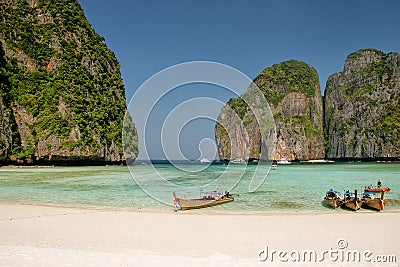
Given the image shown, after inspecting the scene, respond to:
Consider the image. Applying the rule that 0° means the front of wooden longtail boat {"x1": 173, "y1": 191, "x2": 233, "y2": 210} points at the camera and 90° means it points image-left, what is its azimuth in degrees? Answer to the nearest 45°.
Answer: approximately 45°

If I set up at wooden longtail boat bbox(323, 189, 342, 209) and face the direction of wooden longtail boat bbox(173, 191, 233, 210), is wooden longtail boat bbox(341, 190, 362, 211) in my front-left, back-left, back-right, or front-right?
back-left

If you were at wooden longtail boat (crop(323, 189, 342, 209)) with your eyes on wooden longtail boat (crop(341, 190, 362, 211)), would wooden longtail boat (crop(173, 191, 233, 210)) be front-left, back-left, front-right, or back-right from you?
back-right

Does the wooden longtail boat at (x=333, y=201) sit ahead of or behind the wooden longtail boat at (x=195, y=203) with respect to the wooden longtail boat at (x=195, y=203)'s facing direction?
behind

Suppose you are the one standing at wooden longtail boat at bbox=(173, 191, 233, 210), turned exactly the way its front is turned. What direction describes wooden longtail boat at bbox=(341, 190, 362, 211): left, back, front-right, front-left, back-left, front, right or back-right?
back-left
